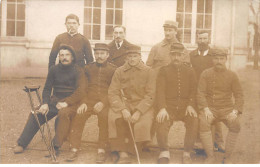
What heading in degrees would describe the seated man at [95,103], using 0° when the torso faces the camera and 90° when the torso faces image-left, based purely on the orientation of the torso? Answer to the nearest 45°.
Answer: approximately 0°

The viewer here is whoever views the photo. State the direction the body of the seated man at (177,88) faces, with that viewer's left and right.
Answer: facing the viewer

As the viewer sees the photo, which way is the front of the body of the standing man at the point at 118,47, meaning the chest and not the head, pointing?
toward the camera

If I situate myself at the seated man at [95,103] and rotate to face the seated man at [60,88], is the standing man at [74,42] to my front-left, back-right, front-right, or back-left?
front-right

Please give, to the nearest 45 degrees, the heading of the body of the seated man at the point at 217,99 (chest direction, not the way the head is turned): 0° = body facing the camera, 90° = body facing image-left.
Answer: approximately 0°

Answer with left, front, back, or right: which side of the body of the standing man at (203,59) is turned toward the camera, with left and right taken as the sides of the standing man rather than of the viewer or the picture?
front

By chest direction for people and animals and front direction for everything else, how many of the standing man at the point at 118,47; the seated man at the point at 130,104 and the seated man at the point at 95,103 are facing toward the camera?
3

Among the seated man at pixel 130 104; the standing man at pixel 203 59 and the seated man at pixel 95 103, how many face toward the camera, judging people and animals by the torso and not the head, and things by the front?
3
